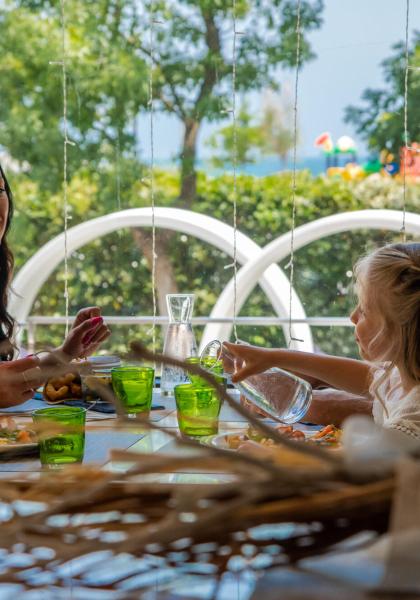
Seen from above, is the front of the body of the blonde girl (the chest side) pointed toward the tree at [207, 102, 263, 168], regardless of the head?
no

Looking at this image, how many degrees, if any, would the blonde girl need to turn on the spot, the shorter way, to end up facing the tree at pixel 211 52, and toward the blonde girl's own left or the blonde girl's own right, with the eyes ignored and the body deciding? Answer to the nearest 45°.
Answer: approximately 90° to the blonde girl's own right

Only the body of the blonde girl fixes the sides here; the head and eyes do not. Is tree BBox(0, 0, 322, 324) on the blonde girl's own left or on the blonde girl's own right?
on the blonde girl's own right

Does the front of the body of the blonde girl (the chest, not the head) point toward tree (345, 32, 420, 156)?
no

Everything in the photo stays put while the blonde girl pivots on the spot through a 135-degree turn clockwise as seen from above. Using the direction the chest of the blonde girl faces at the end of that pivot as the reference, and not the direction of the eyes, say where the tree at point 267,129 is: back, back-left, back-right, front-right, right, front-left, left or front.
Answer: front-left

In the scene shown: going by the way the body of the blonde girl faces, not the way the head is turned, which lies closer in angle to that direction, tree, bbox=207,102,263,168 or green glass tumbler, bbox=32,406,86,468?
the green glass tumbler

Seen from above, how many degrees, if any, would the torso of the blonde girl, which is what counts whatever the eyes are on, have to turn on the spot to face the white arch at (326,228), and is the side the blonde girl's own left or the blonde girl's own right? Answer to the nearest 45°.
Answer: approximately 90° to the blonde girl's own right

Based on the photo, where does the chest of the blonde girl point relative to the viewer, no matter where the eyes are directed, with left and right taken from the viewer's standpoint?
facing to the left of the viewer

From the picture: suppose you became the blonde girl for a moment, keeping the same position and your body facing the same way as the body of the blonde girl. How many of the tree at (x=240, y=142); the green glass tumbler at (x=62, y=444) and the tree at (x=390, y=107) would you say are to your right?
2

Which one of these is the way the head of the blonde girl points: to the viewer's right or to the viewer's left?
to the viewer's left

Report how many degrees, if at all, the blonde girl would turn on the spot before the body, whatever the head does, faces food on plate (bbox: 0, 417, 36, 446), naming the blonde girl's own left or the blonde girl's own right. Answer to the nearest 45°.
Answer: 0° — they already face it

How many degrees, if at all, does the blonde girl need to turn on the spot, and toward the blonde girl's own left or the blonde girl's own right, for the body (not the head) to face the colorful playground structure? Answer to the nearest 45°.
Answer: approximately 90° to the blonde girl's own right
